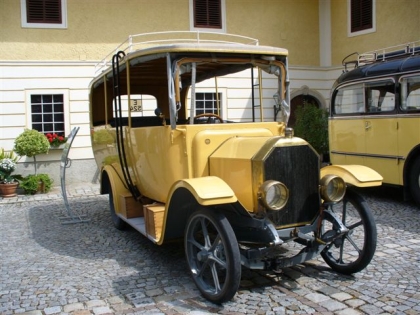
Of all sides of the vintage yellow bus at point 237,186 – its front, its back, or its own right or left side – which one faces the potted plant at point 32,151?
back

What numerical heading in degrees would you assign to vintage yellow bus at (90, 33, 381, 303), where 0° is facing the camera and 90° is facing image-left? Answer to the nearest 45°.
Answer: approximately 315°

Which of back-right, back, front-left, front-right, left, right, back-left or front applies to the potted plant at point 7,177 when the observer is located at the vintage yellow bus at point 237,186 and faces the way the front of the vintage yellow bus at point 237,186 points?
back

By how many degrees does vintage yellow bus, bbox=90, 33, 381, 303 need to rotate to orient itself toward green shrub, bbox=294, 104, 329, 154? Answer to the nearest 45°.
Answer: approximately 135° to its left

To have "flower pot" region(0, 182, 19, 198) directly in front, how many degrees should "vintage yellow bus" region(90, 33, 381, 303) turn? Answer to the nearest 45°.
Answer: approximately 180°

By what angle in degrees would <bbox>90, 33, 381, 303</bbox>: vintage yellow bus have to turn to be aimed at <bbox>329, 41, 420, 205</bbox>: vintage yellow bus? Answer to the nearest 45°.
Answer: approximately 90° to its left

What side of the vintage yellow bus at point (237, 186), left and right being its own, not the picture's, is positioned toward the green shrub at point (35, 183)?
back

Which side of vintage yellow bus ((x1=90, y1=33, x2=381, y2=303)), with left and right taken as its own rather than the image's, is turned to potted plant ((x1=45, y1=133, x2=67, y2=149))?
back
